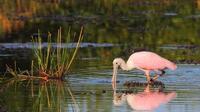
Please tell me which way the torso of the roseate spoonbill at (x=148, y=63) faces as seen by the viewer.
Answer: to the viewer's left
